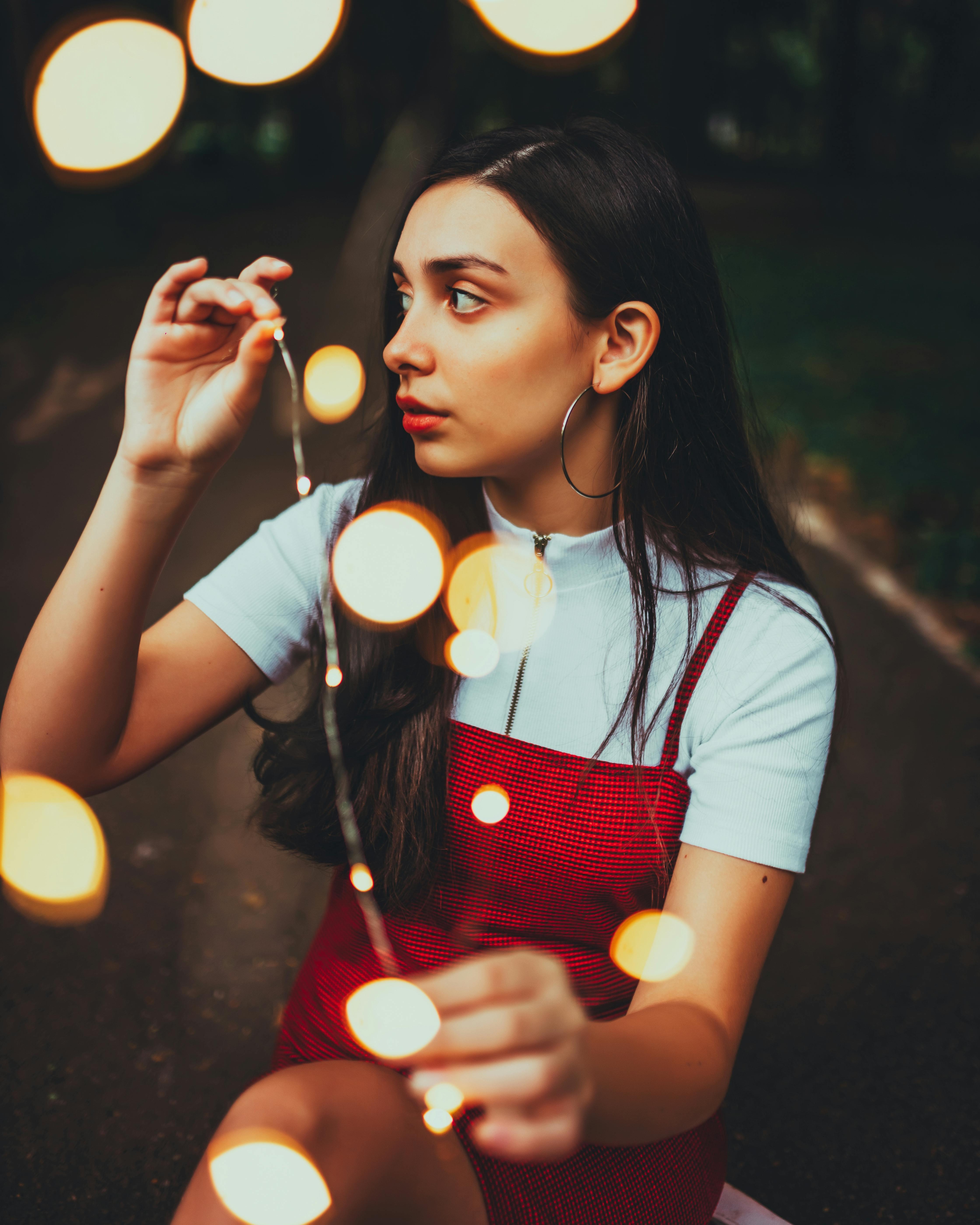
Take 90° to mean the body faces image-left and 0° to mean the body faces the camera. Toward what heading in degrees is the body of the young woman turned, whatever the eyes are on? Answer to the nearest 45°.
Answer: approximately 45°

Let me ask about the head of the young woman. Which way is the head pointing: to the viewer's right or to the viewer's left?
to the viewer's left
